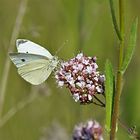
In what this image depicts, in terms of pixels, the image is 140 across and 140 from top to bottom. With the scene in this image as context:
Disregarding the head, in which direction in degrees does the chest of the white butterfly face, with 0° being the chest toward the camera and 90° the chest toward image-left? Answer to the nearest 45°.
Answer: approximately 270°

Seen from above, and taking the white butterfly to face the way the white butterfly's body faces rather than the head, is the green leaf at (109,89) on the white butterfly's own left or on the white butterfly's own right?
on the white butterfly's own right

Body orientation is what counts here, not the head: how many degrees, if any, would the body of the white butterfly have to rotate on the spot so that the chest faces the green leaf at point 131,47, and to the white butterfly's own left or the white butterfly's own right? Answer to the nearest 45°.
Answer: approximately 45° to the white butterfly's own right
